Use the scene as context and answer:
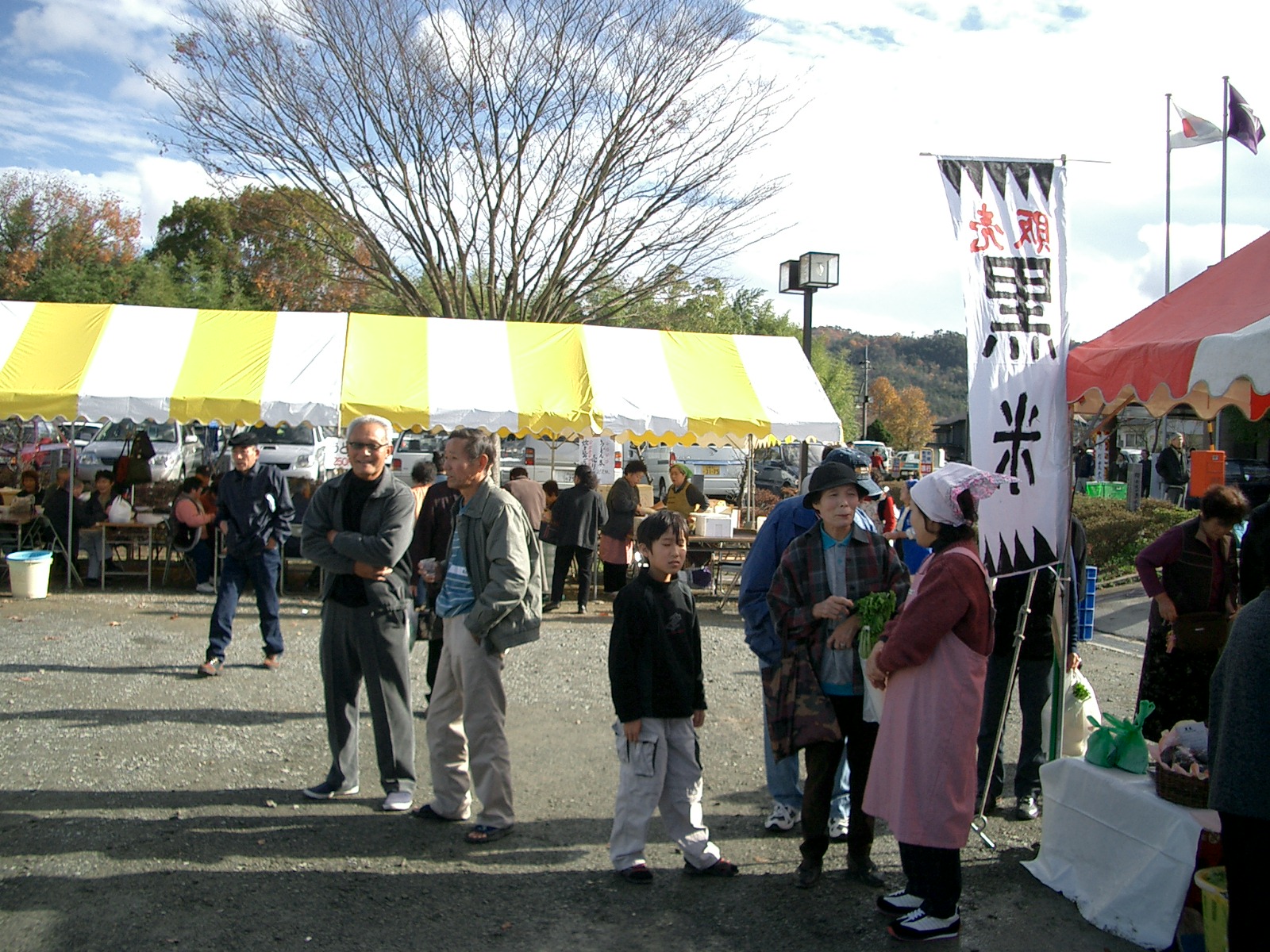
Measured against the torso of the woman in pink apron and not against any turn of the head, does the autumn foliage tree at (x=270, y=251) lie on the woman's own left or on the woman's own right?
on the woman's own right

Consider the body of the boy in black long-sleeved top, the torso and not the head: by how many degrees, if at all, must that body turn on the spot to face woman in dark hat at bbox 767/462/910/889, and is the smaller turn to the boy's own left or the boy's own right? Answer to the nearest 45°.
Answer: approximately 45° to the boy's own left

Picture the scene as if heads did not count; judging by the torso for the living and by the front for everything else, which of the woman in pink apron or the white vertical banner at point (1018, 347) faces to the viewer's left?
the woman in pink apron

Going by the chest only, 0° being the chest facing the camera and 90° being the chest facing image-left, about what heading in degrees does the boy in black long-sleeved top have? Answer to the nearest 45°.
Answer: approximately 315°

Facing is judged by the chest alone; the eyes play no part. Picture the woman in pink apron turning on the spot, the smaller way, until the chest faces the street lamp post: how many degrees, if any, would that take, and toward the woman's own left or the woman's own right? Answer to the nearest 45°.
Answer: approximately 90° to the woman's own right

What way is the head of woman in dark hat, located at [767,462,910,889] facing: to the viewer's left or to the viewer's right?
to the viewer's right

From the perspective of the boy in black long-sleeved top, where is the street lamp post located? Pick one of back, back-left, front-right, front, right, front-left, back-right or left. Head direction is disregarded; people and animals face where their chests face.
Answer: back-left

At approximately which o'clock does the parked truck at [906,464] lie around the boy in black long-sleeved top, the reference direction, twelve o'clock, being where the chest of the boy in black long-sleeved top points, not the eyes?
The parked truck is roughly at 8 o'clock from the boy in black long-sleeved top.

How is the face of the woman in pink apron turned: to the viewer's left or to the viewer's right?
to the viewer's left

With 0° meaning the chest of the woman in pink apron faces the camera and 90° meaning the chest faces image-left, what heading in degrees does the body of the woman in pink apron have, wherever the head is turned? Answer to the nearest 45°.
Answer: approximately 90°
